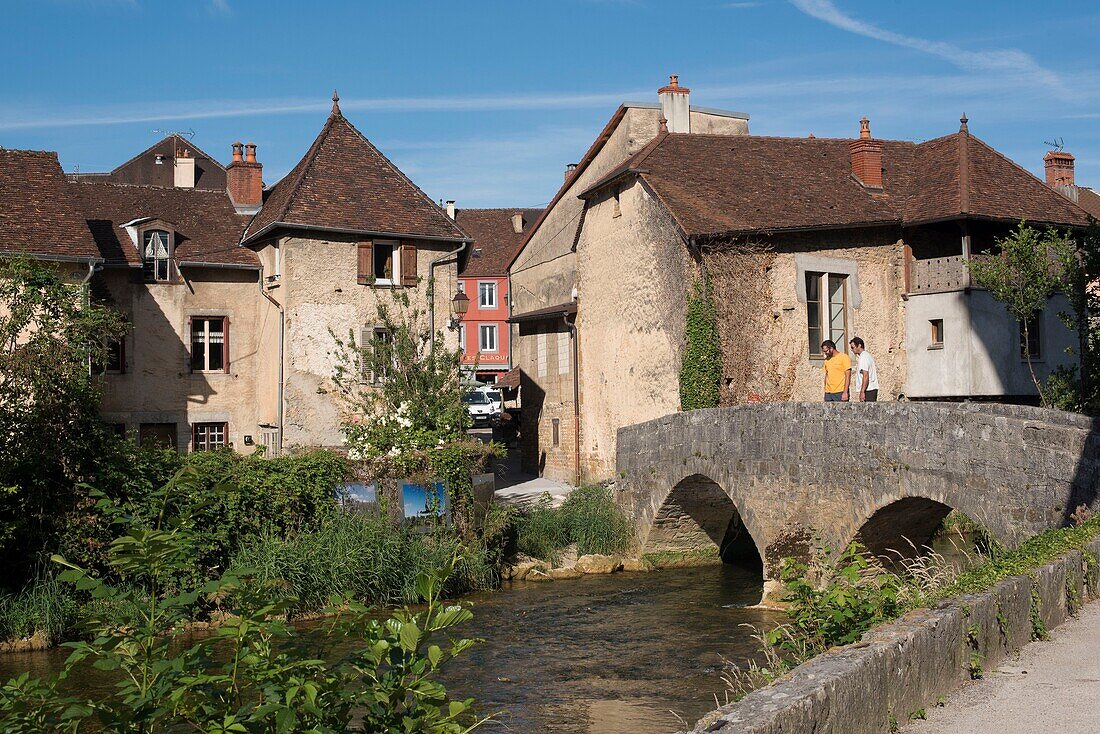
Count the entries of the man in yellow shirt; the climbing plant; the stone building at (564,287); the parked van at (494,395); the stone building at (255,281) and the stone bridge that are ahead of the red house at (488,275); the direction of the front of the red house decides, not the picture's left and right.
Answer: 6

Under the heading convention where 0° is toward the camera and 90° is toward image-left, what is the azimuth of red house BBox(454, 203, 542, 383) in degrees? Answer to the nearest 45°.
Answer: approximately 0°

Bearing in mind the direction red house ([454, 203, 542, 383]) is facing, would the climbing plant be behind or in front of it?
in front

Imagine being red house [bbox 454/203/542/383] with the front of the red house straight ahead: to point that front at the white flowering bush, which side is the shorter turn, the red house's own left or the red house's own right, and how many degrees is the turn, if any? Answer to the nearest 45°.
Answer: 0° — it already faces it

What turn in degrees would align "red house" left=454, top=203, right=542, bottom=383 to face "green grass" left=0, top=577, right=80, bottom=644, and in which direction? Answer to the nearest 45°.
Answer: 0° — it already faces it

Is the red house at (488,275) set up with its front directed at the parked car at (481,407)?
yes

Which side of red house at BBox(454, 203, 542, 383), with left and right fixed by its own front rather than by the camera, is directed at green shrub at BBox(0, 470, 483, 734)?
front

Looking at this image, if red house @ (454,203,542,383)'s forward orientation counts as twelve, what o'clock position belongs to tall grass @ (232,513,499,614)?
The tall grass is roughly at 12 o'clock from the red house.

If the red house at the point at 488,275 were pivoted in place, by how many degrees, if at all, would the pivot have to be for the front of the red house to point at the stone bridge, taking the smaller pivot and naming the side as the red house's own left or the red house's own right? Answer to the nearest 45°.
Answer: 0° — it already faces it

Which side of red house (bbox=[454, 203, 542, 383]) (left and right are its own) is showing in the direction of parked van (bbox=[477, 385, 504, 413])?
front

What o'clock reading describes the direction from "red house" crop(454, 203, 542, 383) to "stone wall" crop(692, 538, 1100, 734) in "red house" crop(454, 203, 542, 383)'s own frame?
The stone wall is roughly at 12 o'clock from the red house.
